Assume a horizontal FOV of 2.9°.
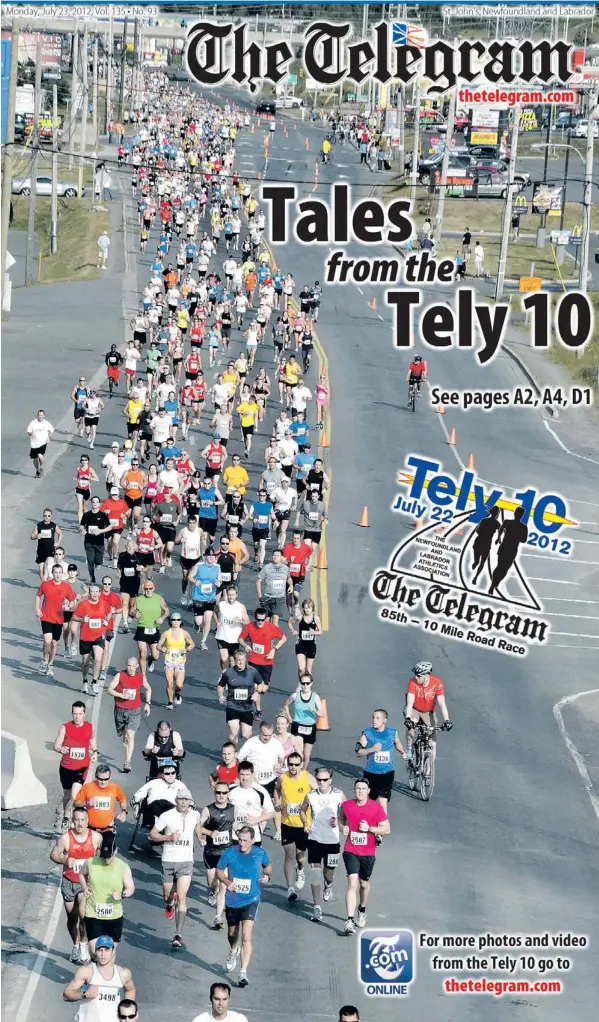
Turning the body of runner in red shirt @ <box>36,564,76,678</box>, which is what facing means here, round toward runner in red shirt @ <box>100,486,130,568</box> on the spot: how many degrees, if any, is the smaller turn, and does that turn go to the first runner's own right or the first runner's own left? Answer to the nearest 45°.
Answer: approximately 180°

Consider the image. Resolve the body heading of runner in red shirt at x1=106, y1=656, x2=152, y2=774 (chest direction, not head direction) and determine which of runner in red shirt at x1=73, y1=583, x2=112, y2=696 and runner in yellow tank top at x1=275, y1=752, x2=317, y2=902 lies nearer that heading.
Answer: the runner in yellow tank top

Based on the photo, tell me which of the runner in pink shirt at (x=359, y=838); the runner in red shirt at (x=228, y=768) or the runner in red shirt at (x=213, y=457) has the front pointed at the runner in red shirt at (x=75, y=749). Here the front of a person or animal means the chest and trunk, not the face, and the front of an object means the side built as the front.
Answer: the runner in red shirt at (x=213, y=457)

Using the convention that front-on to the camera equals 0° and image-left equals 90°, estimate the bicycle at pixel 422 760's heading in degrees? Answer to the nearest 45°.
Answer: approximately 0°

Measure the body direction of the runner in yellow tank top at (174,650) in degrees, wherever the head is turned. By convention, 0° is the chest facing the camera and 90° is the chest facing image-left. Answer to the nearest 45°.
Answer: approximately 0°

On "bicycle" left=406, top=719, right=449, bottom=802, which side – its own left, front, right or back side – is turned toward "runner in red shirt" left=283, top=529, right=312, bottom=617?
back
